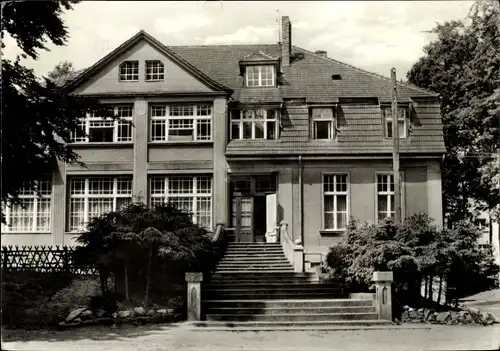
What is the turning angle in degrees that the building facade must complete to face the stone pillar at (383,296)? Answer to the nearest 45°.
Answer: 0° — it already faces it

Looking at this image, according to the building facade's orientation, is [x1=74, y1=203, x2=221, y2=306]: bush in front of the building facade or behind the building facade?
in front

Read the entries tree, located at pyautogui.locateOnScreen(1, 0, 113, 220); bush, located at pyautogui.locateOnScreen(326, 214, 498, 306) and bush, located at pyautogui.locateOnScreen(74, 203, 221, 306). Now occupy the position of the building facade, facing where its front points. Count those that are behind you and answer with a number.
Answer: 0

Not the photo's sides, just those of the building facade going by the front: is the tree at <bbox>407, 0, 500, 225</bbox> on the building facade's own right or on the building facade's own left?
on the building facade's own left

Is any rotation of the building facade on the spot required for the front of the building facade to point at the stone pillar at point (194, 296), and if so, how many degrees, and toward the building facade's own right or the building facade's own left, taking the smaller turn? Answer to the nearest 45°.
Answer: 0° — it already faces it

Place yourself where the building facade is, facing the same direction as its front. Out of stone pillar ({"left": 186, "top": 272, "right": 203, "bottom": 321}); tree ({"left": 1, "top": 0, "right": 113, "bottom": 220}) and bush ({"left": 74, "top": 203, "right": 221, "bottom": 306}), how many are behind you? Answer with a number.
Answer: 0

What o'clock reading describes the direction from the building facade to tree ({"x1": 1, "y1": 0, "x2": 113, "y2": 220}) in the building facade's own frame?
The tree is roughly at 1 o'clock from the building facade.

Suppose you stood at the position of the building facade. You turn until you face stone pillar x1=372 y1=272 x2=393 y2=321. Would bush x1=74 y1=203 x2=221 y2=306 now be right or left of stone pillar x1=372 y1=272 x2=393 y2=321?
right

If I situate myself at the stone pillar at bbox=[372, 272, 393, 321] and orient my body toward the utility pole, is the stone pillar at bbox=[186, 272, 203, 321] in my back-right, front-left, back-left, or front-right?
back-left

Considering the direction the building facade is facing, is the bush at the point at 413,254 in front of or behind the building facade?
in front

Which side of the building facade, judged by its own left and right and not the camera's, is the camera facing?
front
